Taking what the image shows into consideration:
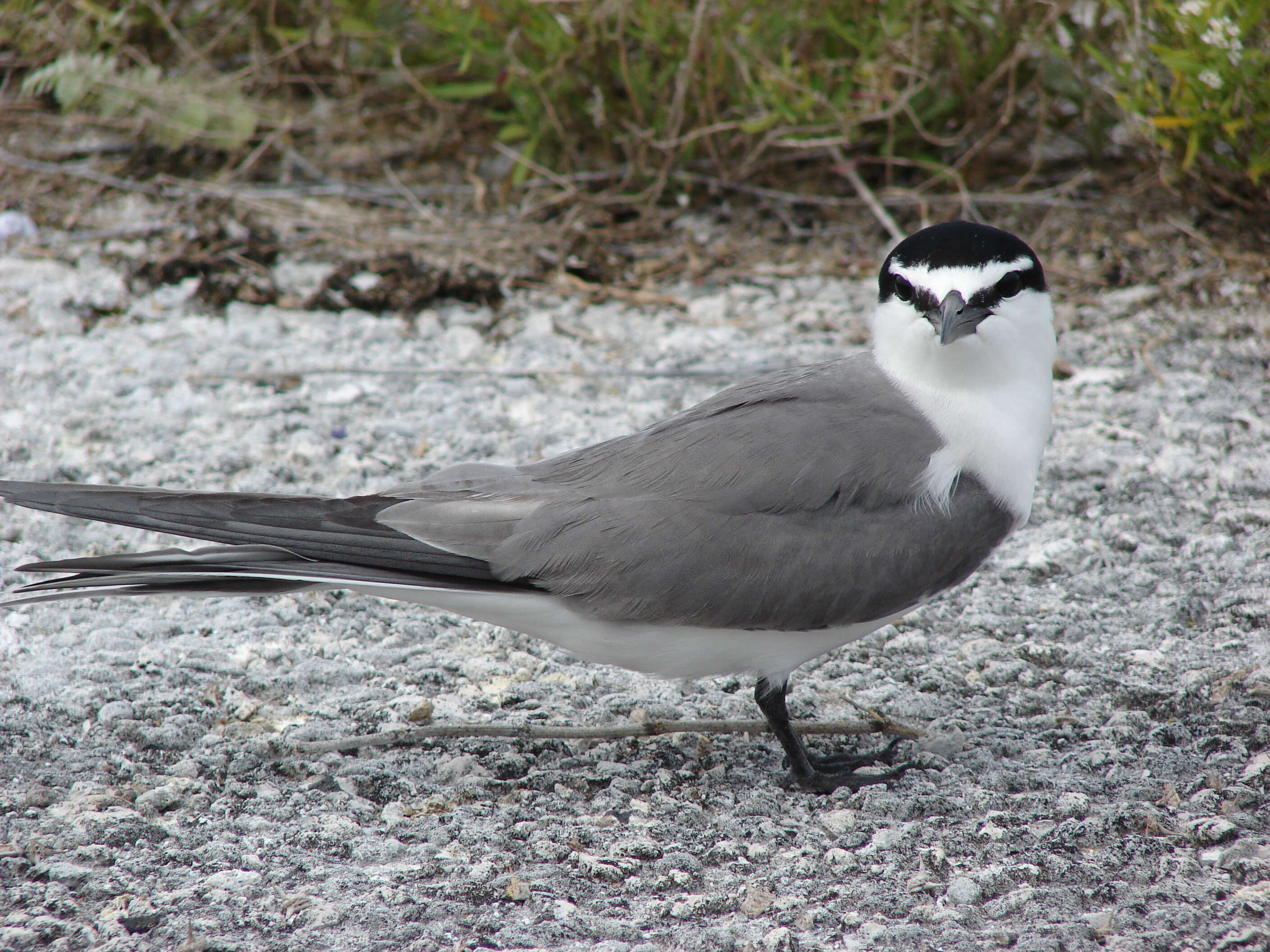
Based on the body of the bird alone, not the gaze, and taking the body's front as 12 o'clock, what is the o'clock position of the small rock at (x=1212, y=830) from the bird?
The small rock is roughly at 1 o'clock from the bird.

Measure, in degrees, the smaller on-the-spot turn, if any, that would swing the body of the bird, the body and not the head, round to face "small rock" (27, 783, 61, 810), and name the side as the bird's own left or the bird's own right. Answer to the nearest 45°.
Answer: approximately 180°

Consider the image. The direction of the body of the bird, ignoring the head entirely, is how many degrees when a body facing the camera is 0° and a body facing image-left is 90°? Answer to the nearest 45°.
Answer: approximately 270°

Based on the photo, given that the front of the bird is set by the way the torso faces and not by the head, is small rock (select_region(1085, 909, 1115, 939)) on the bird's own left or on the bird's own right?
on the bird's own right

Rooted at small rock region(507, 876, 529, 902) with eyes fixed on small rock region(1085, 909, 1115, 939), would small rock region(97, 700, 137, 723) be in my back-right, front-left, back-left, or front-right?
back-left

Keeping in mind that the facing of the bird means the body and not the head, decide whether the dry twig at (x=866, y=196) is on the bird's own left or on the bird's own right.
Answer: on the bird's own left

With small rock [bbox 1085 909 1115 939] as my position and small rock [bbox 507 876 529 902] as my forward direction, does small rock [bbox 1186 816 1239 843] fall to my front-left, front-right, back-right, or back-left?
back-right

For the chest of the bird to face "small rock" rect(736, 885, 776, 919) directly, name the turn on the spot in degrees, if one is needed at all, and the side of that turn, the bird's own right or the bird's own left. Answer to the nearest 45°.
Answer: approximately 90° to the bird's own right
